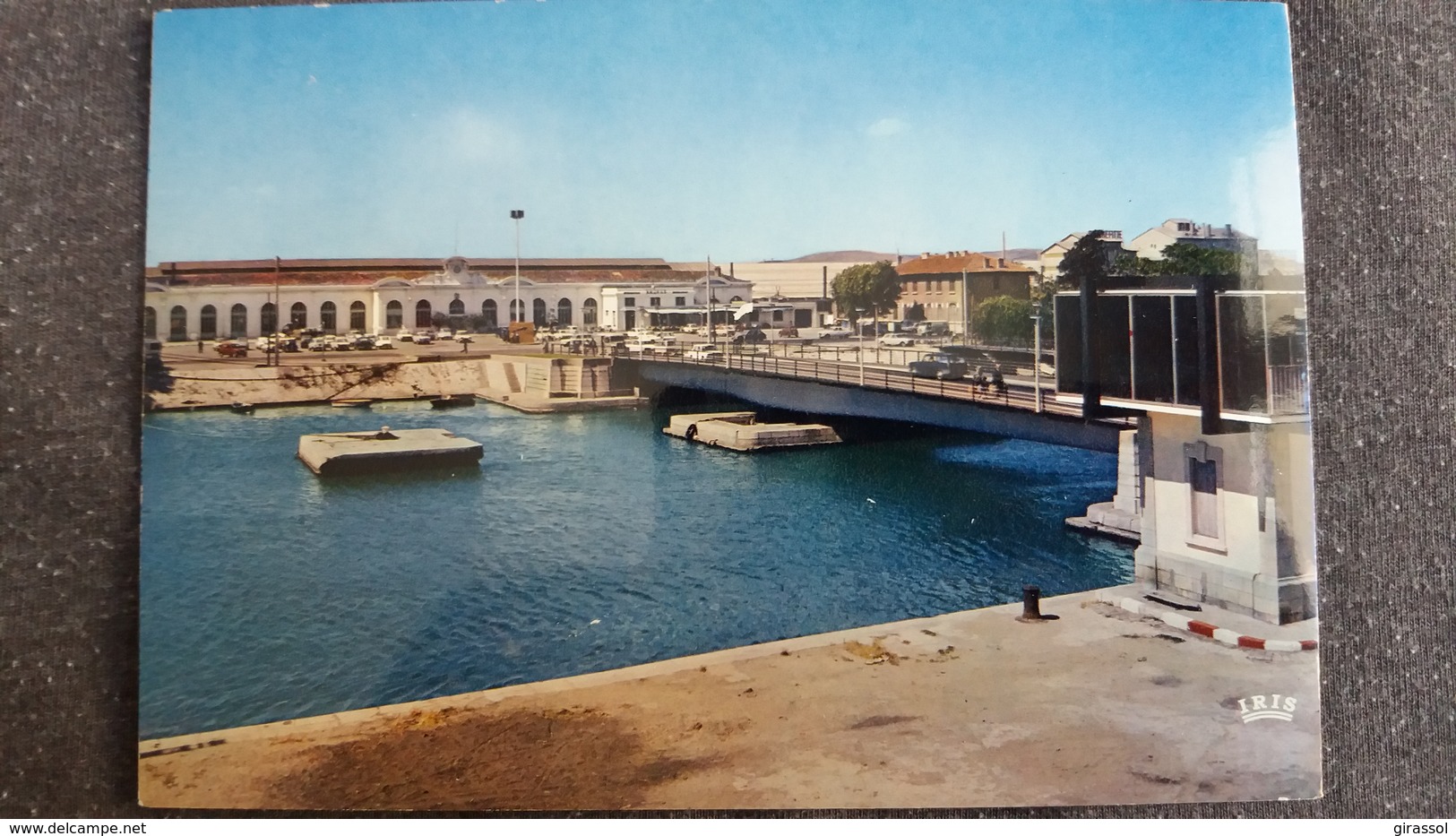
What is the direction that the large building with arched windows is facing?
toward the camera

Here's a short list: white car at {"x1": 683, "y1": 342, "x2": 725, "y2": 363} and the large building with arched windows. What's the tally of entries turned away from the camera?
0
